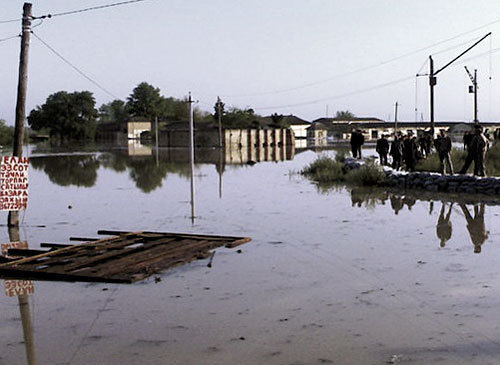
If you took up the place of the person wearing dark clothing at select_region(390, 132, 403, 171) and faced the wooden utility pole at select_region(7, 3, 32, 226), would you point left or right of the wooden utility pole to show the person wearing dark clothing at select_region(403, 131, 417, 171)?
left

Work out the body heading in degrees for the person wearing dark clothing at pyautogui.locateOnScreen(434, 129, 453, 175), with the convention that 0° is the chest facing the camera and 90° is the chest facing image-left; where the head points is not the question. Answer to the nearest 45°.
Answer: approximately 0°

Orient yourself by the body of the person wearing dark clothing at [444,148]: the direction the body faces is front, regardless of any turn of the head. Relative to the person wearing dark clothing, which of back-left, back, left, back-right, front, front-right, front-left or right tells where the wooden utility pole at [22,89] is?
front-right
